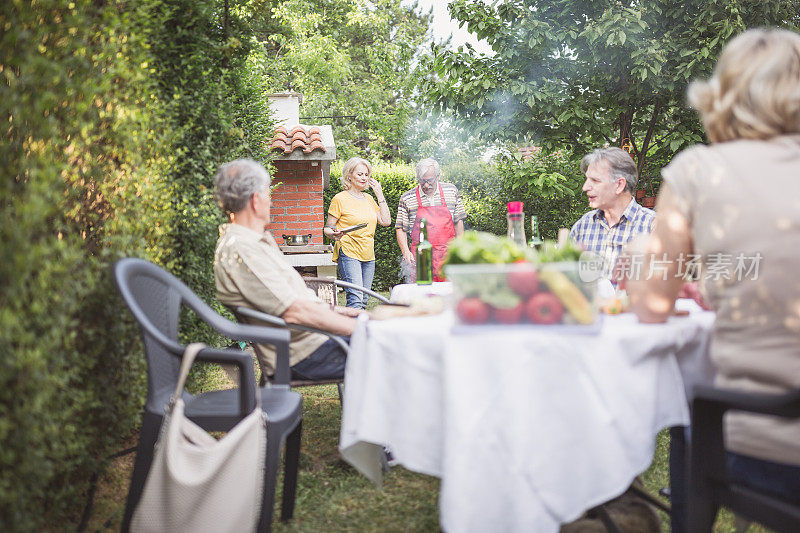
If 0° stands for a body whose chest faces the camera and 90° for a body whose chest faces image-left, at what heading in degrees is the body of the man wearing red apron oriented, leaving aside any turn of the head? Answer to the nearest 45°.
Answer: approximately 0°

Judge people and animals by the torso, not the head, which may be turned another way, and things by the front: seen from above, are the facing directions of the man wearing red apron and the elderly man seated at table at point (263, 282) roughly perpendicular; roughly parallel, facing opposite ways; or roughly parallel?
roughly perpendicular

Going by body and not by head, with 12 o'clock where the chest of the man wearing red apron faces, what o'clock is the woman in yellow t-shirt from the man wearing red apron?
The woman in yellow t-shirt is roughly at 4 o'clock from the man wearing red apron.

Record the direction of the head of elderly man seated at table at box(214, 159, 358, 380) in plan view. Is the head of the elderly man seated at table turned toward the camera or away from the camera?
away from the camera

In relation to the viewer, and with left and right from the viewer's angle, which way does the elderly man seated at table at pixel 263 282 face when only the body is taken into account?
facing to the right of the viewer

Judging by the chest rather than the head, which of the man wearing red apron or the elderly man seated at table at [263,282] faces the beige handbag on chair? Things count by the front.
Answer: the man wearing red apron

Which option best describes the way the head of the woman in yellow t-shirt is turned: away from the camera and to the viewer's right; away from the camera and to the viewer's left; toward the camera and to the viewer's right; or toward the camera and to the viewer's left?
toward the camera and to the viewer's right

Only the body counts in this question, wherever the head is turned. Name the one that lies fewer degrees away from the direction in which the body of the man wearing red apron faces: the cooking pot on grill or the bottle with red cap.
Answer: the bottle with red cap

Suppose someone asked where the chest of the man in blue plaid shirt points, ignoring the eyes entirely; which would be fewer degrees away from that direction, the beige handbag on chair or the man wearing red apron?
the beige handbag on chair

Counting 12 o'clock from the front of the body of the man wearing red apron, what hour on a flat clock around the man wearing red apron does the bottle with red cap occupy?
The bottle with red cap is roughly at 12 o'clock from the man wearing red apron.

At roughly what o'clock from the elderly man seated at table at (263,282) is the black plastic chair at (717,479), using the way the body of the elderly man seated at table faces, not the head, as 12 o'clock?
The black plastic chair is roughly at 2 o'clock from the elderly man seated at table.
